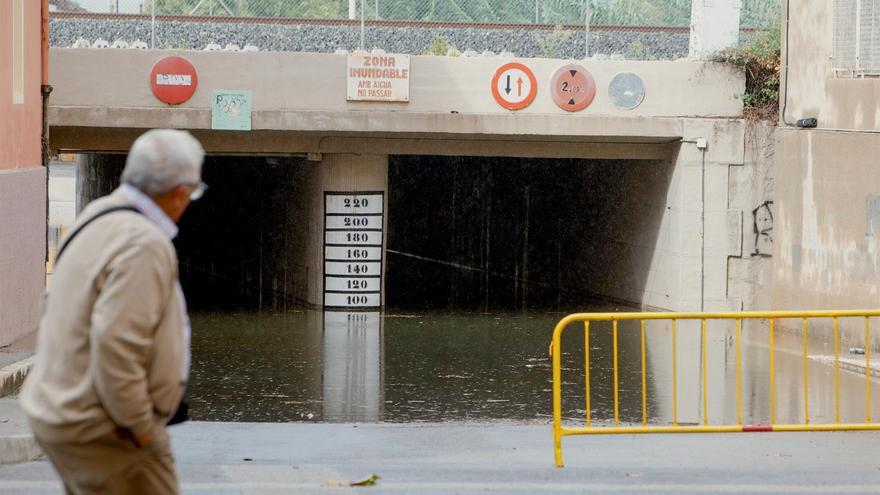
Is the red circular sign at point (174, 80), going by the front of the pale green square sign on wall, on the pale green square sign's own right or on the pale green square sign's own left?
on the pale green square sign's own right

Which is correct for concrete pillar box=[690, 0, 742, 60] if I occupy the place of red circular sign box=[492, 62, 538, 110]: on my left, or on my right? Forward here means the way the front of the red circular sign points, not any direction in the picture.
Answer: on my left

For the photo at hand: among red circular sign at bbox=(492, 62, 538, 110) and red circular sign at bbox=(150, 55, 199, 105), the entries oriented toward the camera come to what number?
2

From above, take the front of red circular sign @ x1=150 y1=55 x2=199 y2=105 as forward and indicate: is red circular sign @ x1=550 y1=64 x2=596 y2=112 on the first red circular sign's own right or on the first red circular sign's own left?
on the first red circular sign's own left

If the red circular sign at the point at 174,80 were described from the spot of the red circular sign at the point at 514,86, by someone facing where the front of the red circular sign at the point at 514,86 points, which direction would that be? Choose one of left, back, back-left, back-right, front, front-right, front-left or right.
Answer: right

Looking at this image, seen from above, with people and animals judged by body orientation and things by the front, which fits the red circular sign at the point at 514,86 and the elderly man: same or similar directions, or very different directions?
very different directions

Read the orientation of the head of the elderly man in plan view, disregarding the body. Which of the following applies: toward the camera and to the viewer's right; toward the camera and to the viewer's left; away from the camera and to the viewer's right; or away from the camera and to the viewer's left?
away from the camera and to the viewer's right

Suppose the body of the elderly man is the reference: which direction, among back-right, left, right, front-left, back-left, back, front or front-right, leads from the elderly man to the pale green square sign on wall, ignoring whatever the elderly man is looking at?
front-left

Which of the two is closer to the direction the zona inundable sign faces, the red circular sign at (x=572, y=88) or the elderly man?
the elderly man

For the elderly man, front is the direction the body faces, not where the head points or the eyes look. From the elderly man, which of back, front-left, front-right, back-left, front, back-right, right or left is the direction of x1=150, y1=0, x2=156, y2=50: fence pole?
front-left

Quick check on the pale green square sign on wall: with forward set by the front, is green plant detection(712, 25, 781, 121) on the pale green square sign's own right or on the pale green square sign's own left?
on the pale green square sign's own left
